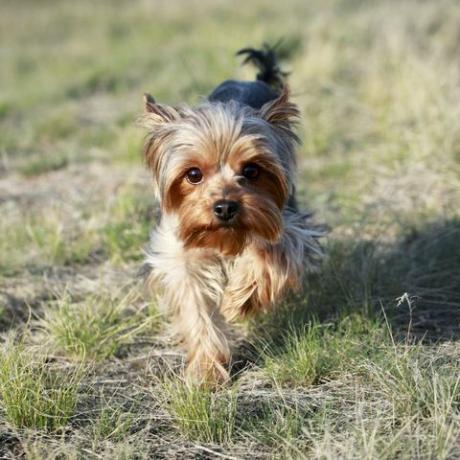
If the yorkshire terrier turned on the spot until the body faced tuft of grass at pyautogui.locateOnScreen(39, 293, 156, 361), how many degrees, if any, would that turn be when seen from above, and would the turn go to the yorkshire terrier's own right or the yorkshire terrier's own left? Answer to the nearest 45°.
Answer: approximately 90° to the yorkshire terrier's own right

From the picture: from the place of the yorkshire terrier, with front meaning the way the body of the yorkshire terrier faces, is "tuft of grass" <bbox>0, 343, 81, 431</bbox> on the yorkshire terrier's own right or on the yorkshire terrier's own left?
on the yorkshire terrier's own right

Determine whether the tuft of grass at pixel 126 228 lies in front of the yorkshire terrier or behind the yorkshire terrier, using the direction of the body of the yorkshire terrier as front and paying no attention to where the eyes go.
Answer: behind

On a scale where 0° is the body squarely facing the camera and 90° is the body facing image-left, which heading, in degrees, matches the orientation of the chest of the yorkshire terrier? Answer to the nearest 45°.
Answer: approximately 0°

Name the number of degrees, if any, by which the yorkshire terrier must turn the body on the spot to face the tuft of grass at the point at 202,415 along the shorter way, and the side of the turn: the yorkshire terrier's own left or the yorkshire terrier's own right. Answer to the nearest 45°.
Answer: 0° — it already faces it
